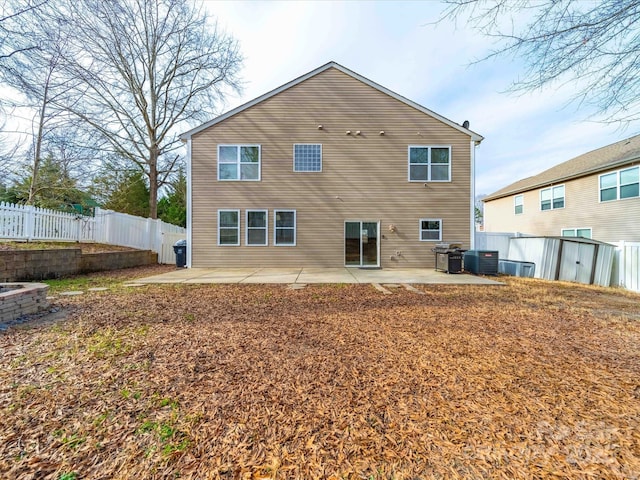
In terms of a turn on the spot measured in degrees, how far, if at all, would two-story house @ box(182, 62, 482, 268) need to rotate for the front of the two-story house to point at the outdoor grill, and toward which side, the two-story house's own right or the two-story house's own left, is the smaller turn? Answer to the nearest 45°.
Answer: approximately 90° to the two-story house's own right

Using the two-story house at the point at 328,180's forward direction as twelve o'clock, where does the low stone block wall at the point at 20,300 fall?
The low stone block wall is roughly at 7 o'clock from the two-story house.

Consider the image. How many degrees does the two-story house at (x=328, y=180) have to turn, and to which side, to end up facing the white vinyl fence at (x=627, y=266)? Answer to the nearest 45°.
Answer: approximately 90° to its right

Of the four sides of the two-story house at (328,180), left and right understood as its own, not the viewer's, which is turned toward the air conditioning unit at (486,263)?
right

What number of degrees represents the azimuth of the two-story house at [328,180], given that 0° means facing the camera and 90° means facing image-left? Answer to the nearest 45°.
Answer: approximately 180°

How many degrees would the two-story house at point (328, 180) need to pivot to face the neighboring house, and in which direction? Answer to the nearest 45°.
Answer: approximately 90° to its right

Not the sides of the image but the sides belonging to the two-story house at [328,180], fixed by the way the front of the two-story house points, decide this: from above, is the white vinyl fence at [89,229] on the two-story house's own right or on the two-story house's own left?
on the two-story house's own left

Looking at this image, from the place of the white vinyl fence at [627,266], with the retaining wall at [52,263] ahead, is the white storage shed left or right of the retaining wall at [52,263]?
right
